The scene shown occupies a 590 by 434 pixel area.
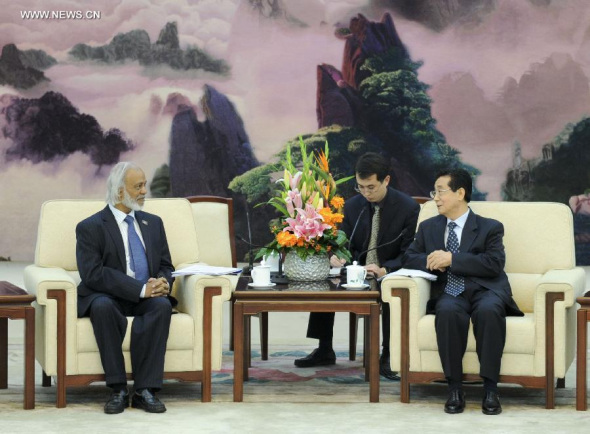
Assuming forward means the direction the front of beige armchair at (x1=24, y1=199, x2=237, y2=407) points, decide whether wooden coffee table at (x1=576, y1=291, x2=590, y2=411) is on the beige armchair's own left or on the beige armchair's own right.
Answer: on the beige armchair's own left

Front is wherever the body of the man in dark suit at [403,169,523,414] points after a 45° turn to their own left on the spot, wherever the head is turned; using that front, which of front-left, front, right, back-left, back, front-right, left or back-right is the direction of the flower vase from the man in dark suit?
back-right

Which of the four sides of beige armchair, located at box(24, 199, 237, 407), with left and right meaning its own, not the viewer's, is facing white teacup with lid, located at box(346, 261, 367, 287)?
left

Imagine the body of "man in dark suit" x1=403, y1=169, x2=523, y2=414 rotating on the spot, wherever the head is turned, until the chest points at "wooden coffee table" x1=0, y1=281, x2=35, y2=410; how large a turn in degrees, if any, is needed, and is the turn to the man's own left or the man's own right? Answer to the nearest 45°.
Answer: approximately 90° to the man's own right

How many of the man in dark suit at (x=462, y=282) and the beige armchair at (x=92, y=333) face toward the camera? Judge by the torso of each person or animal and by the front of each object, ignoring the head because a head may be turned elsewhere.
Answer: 2

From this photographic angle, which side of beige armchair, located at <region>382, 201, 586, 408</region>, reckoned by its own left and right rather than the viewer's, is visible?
front

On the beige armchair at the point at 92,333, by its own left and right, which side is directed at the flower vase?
left

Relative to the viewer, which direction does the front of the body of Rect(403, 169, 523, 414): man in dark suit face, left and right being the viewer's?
facing the viewer

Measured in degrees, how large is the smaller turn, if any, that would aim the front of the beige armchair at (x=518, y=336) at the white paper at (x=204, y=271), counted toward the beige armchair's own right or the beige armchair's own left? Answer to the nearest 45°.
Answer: approximately 90° to the beige armchair's own right

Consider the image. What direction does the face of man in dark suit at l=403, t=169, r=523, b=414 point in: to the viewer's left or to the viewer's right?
to the viewer's left

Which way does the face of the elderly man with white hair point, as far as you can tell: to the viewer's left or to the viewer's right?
to the viewer's right
